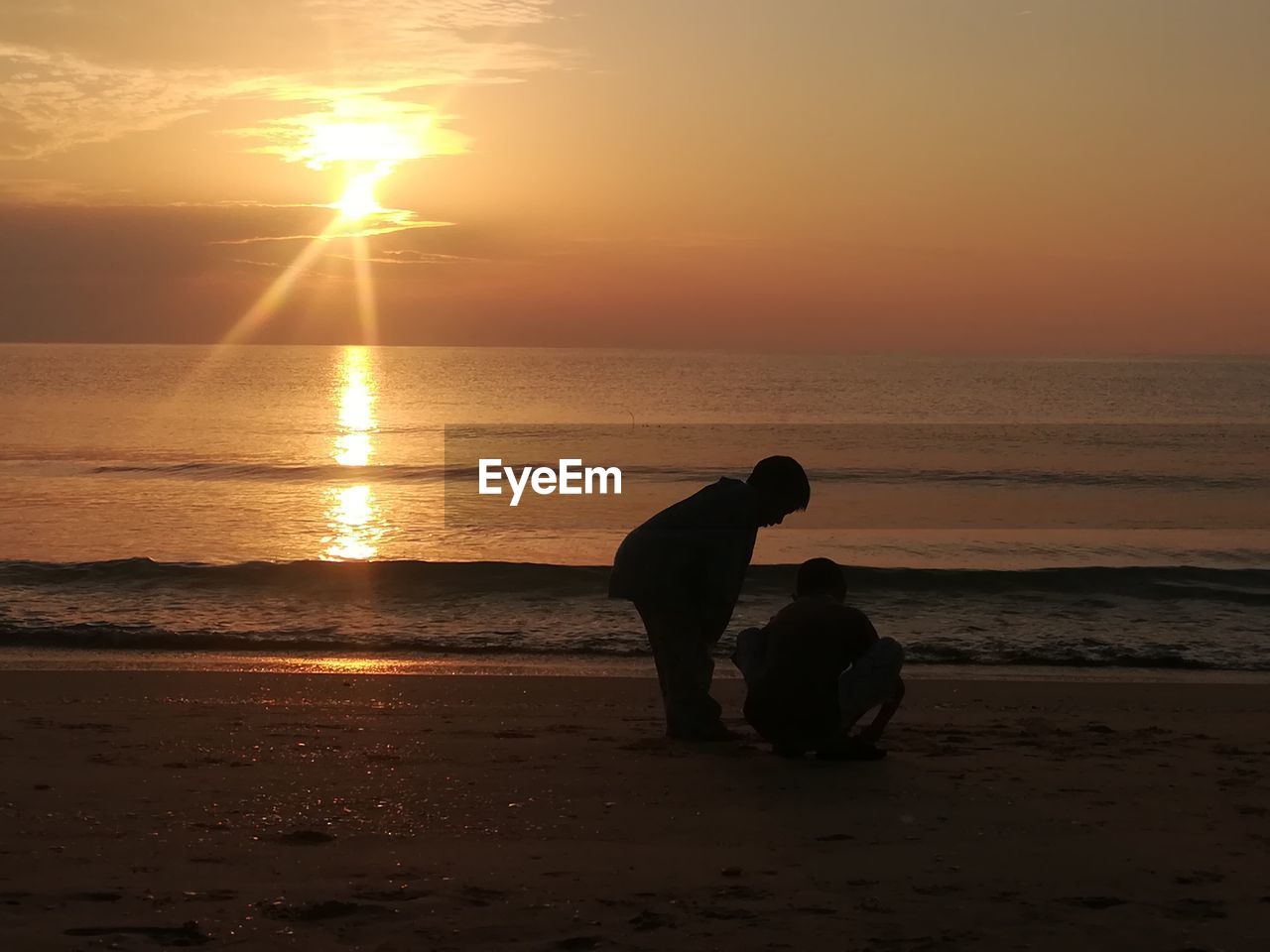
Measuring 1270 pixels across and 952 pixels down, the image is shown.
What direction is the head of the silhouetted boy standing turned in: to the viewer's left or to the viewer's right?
to the viewer's right

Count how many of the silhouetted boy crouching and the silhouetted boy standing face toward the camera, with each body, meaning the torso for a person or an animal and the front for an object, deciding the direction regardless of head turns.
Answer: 0

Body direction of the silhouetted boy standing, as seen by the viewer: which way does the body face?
to the viewer's right

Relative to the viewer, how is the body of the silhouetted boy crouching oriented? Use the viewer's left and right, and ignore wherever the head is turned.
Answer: facing away from the viewer and to the right of the viewer
